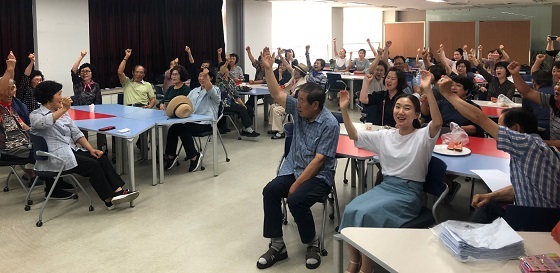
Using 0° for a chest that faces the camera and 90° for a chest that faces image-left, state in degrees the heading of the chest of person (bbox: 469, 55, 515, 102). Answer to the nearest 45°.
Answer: approximately 45°

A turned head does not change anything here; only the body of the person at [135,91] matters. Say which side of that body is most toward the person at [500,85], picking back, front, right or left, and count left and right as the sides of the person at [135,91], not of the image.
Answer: left

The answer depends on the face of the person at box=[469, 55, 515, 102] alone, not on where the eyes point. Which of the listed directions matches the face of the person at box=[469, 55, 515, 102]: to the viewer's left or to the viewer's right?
to the viewer's left

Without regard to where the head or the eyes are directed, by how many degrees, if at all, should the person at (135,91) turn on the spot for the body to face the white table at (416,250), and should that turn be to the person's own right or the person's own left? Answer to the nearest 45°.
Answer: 0° — they already face it
